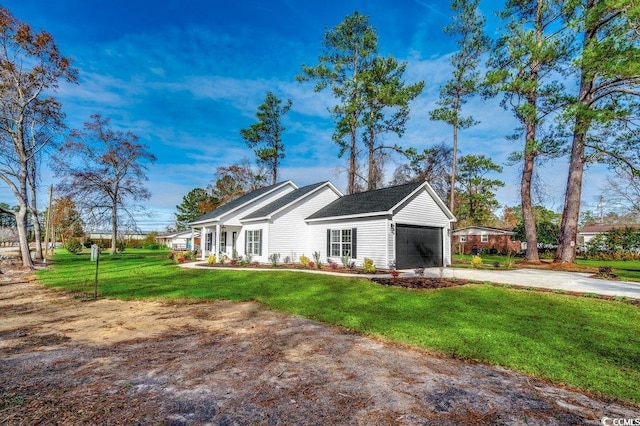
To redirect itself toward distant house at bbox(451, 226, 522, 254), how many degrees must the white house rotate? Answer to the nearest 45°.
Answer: approximately 180°

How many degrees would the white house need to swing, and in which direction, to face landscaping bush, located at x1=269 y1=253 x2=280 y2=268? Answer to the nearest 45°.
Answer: approximately 45° to its right

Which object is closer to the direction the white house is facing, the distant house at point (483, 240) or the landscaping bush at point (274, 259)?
the landscaping bush

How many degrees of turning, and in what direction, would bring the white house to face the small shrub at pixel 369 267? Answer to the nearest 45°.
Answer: approximately 45° to its left

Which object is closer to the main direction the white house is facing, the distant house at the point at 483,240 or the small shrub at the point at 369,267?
the small shrub
